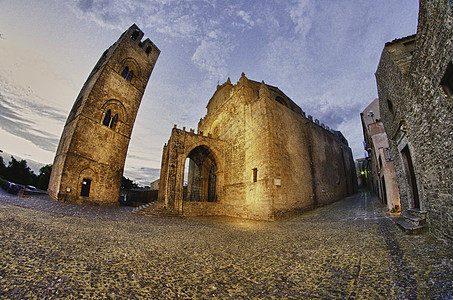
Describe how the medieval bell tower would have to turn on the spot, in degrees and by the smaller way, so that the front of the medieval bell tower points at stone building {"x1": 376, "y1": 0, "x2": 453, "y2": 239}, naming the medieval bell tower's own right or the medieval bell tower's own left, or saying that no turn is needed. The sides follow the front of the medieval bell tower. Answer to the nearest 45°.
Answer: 0° — it already faces it

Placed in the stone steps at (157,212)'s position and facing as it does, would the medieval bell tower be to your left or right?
on your right

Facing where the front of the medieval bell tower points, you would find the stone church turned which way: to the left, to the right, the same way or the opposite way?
to the right

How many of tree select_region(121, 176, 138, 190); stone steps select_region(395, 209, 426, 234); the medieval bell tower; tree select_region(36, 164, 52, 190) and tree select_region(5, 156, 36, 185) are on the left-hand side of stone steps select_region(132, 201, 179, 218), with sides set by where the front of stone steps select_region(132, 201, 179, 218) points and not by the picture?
1

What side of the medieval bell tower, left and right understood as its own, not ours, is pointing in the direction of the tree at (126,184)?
back

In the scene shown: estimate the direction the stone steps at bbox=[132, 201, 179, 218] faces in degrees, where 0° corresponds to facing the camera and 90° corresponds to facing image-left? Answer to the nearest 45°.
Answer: approximately 45°

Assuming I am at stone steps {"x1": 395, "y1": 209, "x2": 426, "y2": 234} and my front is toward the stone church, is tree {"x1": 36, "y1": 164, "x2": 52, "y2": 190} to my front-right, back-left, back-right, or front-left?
front-left

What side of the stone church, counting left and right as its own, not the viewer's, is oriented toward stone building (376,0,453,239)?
left

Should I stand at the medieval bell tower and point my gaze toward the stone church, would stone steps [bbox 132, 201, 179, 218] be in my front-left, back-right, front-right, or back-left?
front-right

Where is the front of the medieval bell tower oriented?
toward the camera

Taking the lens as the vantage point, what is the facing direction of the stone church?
facing the viewer and to the left of the viewer

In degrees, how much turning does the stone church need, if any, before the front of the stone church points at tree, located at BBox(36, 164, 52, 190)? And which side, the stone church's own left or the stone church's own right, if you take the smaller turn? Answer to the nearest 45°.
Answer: approximately 45° to the stone church's own right

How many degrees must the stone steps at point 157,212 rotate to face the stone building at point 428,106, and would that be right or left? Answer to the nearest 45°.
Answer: approximately 90° to its left

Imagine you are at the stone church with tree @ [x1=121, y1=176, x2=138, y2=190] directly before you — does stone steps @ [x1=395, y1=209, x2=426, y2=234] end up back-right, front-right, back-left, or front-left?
back-left

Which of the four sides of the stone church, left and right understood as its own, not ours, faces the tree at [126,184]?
right

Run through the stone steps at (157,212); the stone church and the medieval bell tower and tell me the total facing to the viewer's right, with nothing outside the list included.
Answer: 0

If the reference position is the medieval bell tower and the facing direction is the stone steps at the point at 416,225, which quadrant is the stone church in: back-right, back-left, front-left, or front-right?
front-left
